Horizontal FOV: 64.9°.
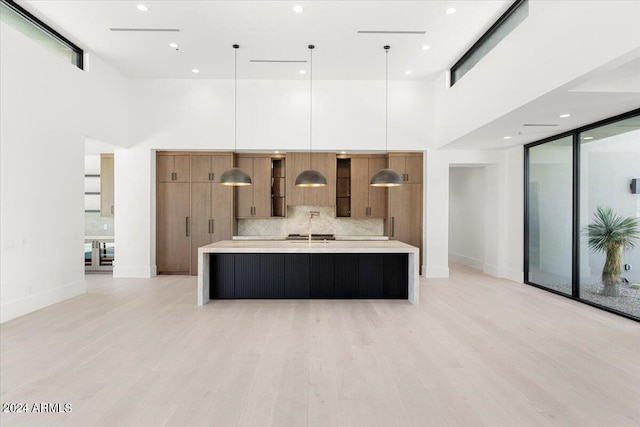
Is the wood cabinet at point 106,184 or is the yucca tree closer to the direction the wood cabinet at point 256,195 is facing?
the yucca tree

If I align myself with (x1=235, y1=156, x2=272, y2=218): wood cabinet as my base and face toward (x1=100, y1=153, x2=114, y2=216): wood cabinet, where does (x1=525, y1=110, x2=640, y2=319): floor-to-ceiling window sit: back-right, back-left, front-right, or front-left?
back-left

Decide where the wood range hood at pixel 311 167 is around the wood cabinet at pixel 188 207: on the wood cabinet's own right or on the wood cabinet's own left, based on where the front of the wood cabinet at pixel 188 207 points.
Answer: on the wood cabinet's own left

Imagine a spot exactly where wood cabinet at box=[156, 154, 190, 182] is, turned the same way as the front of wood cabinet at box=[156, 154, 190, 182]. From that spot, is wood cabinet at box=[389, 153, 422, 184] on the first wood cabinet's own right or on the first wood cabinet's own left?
on the first wood cabinet's own left

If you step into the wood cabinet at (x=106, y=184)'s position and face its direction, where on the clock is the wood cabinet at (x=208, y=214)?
the wood cabinet at (x=208, y=214) is roughly at 10 o'clock from the wood cabinet at (x=106, y=184).
